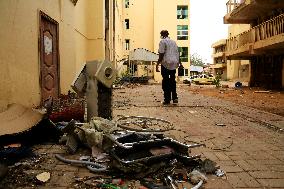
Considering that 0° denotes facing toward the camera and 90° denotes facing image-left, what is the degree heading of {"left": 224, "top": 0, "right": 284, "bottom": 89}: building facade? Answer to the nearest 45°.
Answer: approximately 45°

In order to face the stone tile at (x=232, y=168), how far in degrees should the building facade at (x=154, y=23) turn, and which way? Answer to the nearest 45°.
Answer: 0° — it already faces it

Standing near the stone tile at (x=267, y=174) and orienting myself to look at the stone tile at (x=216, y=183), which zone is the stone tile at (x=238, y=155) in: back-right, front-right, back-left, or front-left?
back-right

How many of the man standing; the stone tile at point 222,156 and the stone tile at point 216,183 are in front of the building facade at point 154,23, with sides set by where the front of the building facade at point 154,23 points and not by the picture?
3

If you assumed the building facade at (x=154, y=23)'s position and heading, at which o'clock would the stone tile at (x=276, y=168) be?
The stone tile is roughly at 12 o'clock from the building facade.

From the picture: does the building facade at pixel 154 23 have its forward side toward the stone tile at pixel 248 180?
yes

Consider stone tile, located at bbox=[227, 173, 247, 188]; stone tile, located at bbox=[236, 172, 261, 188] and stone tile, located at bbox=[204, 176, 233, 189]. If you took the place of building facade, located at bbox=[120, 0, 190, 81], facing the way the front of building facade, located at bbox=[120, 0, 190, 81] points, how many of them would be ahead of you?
3

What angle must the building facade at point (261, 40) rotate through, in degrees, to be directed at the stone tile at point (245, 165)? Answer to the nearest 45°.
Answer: approximately 45° to its left

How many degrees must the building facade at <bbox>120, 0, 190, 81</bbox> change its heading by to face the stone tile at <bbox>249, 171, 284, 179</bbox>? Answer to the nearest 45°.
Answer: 0° — it already faces it
